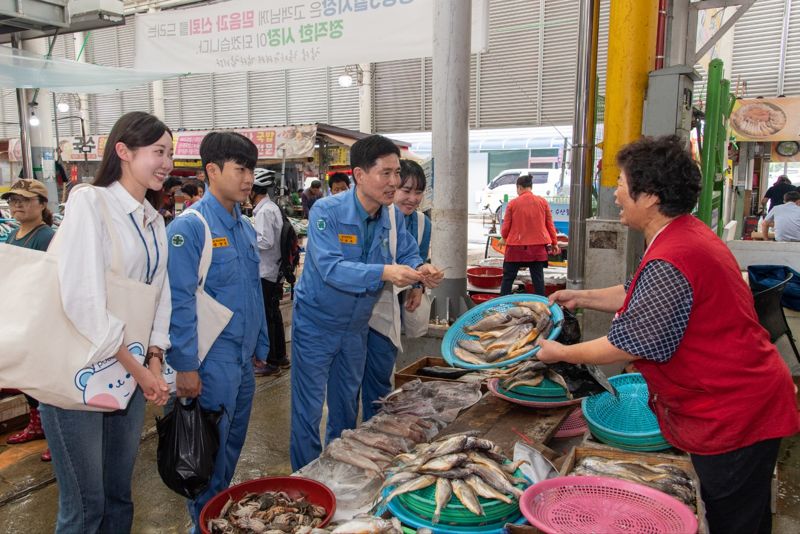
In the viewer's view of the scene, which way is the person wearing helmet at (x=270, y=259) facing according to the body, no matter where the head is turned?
to the viewer's left

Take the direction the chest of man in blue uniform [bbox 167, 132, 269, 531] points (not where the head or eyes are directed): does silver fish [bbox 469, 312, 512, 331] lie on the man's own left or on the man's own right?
on the man's own left

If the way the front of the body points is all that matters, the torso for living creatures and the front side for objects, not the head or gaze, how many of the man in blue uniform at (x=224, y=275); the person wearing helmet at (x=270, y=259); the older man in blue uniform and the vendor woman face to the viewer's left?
2

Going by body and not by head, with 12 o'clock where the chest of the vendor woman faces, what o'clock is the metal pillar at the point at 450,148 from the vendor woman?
The metal pillar is roughly at 2 o'clock from the vendor woman.

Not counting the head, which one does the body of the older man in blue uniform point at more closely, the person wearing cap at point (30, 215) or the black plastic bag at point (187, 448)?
the black plastic bag

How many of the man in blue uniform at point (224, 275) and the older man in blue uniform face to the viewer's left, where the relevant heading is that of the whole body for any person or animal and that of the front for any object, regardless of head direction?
0

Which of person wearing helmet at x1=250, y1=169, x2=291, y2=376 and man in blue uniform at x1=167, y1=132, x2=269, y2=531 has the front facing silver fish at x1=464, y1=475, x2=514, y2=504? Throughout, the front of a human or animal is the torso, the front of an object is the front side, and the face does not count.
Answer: the man in blue uniform

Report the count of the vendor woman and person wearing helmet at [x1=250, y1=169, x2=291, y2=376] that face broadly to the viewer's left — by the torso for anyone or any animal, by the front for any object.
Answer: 2

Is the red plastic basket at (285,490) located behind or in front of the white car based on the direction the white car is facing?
in front

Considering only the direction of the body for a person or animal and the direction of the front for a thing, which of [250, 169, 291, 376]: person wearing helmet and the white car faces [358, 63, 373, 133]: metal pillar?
the white car

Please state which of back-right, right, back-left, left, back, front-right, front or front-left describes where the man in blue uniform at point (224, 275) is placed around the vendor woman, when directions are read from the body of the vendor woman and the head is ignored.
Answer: front

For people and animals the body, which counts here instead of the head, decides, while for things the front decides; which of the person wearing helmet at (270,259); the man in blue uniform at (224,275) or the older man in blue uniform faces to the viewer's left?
the person wearing helmet

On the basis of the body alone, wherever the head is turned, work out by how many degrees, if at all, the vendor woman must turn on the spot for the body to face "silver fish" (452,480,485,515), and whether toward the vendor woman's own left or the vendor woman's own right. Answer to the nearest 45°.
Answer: approximately 45° to the vendor woman's own left

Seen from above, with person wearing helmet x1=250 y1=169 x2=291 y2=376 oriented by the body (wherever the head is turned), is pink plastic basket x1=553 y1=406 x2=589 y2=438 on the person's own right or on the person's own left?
on the person's own left
